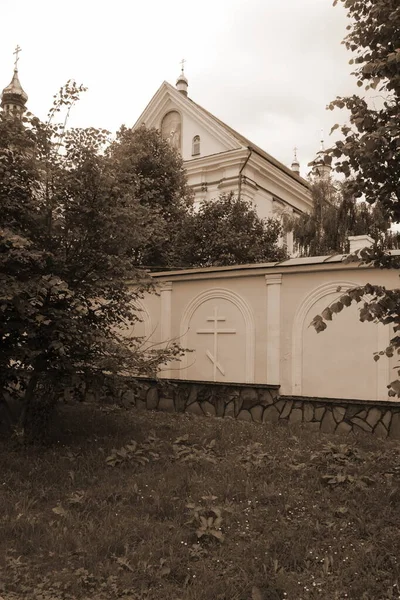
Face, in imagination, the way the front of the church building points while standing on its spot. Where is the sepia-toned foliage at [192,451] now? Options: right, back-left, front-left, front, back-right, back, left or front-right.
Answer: front-left

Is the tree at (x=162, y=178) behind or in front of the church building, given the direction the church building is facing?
in front

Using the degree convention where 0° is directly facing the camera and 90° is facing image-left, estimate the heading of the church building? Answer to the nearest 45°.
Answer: approximately 45°

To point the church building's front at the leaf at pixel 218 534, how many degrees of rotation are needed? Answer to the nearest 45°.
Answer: approximately 45° to its left

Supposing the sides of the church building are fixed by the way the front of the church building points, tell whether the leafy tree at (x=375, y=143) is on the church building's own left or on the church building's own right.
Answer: on the church building's own left

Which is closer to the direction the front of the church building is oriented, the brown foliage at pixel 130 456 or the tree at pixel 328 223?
the brown foliage

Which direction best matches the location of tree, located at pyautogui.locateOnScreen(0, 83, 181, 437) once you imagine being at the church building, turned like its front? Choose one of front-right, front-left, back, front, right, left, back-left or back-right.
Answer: front-left

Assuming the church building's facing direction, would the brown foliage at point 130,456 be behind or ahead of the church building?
ahead
